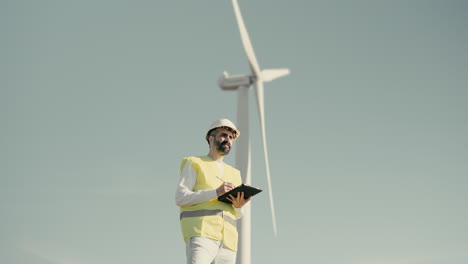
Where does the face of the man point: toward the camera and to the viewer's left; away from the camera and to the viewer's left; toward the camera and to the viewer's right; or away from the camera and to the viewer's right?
toward the camera and to the viewer's right

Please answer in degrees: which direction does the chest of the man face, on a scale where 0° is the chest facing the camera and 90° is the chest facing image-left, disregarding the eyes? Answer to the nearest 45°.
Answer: approximately 315°

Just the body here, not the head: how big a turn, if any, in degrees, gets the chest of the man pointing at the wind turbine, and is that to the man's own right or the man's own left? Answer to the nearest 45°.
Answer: approximately 135° to the man's own left
